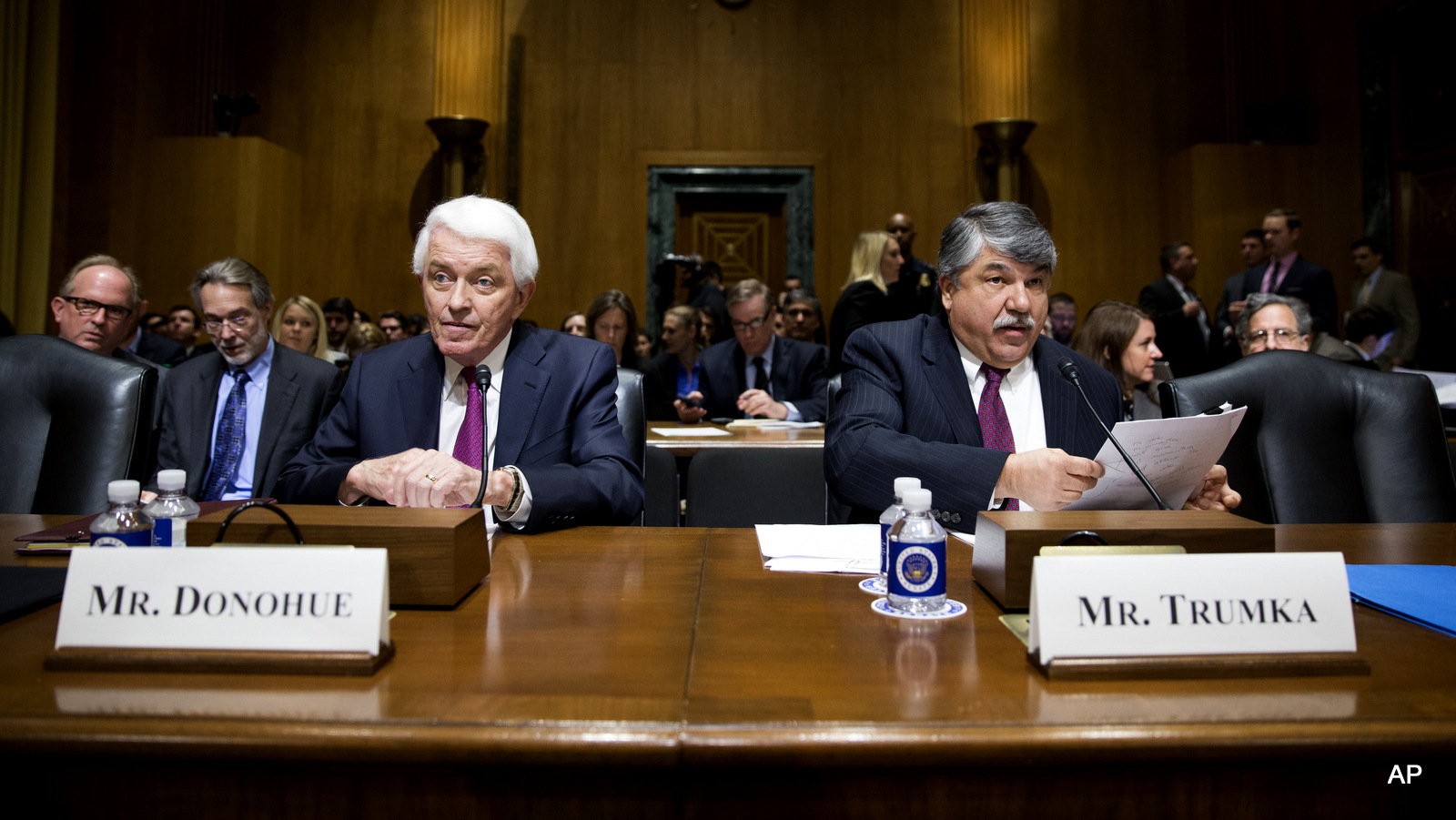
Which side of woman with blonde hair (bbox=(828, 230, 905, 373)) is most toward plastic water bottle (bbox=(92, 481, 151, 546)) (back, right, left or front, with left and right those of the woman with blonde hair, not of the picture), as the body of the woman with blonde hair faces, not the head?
right

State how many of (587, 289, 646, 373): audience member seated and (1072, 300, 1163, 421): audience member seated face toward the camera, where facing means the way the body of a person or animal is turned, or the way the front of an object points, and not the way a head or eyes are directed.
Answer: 1

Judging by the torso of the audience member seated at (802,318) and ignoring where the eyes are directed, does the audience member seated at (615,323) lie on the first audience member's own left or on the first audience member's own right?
on the first audience member's own right

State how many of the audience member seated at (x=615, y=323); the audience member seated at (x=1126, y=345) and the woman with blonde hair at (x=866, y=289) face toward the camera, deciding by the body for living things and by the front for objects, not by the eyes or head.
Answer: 1

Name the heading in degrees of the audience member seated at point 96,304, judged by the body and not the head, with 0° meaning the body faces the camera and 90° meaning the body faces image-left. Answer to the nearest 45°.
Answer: approximately 0°

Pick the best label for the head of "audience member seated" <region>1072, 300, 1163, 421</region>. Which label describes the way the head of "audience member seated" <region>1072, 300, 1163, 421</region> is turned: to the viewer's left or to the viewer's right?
to the viewer's right

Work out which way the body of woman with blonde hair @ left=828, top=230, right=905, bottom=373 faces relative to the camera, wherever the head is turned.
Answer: to the viewer's right

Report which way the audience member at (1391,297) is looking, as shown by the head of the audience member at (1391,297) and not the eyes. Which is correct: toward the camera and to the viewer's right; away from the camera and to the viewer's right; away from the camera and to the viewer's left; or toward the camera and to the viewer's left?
toward the camera and to the viewer's left

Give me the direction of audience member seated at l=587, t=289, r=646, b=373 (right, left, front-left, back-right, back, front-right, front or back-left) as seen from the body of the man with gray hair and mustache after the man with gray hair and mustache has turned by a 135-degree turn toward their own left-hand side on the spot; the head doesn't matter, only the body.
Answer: front-left
